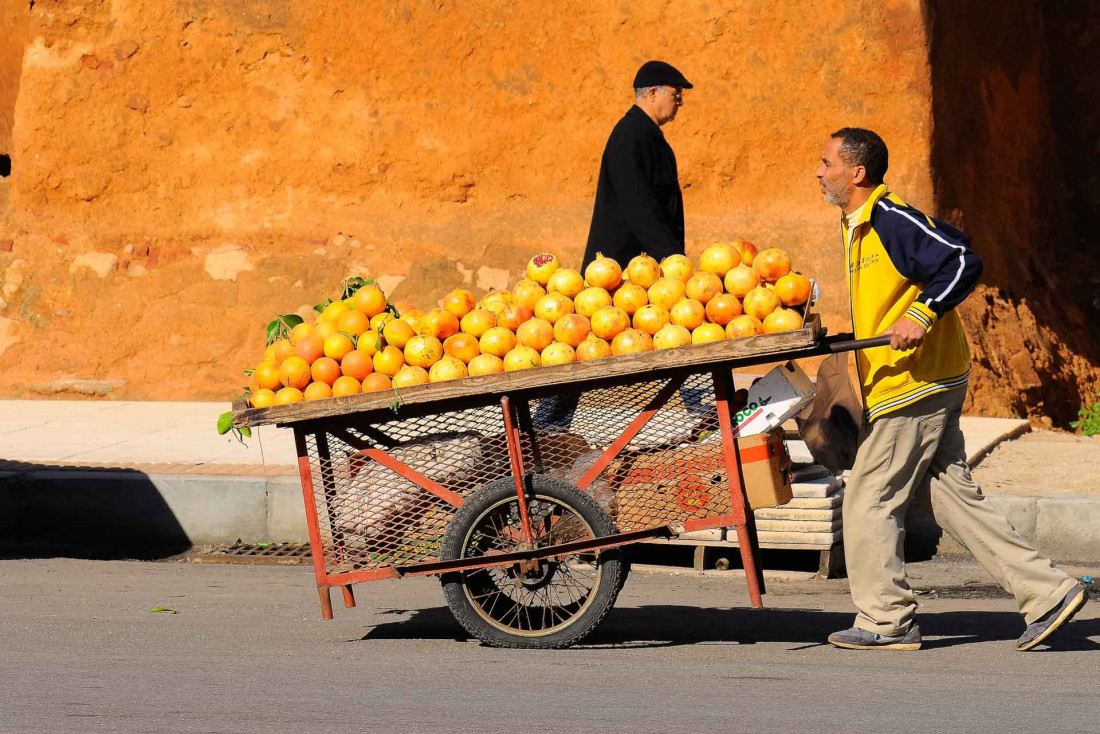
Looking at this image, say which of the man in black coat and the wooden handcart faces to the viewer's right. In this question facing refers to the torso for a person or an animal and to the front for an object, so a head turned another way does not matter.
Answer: the man in black coat

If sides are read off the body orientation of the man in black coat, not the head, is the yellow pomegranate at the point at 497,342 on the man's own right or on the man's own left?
on the man's own right

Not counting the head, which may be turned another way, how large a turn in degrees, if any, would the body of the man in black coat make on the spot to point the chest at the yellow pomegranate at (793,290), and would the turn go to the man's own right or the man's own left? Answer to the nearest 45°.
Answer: approximately 90° to the man's own right

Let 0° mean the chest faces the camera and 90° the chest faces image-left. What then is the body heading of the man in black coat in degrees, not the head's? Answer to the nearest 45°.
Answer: approximately 270°

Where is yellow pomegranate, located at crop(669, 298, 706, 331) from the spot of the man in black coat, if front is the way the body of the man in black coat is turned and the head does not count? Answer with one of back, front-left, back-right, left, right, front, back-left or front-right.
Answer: right

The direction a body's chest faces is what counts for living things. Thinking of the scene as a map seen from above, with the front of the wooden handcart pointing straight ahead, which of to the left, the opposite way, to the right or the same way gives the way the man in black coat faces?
the opposite way

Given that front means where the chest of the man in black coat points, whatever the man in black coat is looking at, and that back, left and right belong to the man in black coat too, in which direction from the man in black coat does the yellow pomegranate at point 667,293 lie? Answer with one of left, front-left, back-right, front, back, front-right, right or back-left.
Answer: right

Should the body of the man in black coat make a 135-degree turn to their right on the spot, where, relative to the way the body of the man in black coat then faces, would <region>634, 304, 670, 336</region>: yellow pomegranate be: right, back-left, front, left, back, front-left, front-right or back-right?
front-left

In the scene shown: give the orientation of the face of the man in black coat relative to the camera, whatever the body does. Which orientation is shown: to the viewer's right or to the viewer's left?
to the viewer's right

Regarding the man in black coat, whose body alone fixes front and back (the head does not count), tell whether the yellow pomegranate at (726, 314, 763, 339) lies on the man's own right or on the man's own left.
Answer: on the man's own right

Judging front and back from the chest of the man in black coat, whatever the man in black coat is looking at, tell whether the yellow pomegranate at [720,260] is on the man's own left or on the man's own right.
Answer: on the man's own right

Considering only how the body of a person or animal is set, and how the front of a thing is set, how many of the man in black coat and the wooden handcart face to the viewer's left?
1

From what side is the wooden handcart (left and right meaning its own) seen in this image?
left
